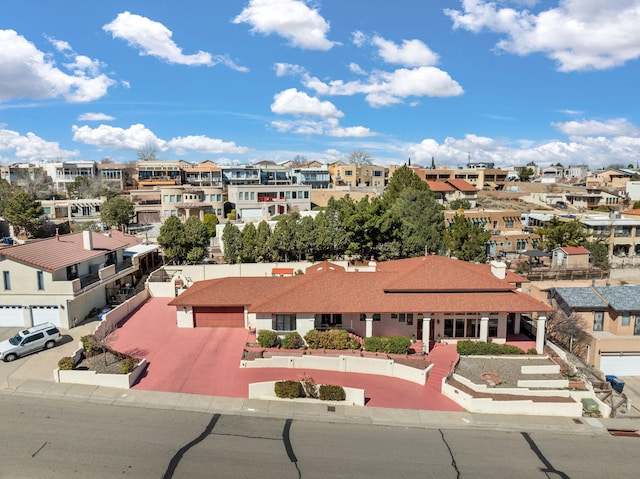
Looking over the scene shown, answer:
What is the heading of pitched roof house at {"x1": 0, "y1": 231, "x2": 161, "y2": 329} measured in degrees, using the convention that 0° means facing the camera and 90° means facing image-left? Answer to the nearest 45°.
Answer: approximately 0°

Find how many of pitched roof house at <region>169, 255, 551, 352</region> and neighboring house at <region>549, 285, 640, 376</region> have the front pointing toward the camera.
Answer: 2

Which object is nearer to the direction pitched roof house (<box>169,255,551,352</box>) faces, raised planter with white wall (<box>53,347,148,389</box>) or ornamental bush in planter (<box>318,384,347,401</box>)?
the ornamental bush in planter

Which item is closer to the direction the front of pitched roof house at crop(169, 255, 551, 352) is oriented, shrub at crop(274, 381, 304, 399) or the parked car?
the shrub

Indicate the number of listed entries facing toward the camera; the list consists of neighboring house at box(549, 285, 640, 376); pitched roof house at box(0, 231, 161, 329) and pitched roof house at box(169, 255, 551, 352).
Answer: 3

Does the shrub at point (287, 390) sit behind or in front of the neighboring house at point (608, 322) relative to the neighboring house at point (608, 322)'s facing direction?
in front

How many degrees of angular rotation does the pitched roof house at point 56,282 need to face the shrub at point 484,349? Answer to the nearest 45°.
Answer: approximately 45° to its left

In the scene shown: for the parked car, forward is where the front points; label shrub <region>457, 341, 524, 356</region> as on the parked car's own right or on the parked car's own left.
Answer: on the parked car's own left

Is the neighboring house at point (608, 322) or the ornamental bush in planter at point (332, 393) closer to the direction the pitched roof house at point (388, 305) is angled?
the ornamental bush in planter

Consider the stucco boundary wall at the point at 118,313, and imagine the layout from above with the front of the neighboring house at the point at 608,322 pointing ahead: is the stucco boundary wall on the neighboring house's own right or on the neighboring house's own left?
on the neighboring house's own right

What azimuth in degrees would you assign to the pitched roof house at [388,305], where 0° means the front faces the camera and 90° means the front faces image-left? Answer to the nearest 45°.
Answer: approximately 0°

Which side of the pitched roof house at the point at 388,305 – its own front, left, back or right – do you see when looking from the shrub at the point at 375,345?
front
